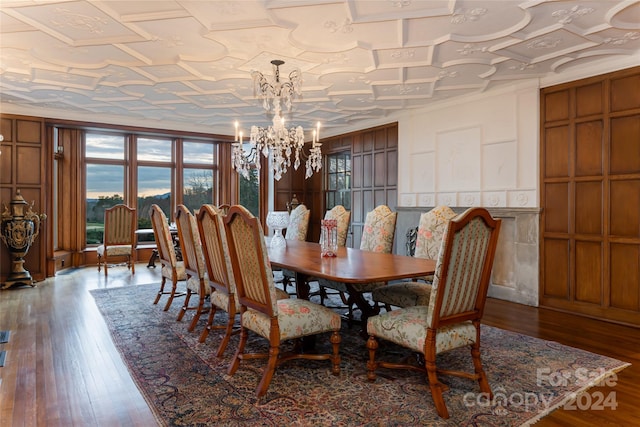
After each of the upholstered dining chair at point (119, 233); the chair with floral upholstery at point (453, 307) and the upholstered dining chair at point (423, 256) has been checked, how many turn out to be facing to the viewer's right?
0

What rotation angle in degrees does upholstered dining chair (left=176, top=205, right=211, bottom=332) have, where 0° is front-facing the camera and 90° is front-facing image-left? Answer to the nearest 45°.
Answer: approximately 225°

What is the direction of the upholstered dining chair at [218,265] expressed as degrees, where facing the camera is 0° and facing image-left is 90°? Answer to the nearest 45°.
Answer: approximately 225°

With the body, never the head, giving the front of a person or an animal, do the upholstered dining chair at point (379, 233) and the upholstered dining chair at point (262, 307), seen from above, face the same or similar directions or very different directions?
very different directions

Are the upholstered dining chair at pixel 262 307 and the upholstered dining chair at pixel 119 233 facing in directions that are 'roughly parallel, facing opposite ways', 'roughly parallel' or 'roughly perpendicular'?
roughly perpendicular

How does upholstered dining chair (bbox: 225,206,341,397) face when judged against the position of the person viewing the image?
facing away from the viewer and to the right of the viewer

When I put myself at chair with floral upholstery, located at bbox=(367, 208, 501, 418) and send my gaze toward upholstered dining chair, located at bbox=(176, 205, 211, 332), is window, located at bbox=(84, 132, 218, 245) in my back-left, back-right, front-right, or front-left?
front-right

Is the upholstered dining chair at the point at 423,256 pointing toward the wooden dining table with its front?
yes

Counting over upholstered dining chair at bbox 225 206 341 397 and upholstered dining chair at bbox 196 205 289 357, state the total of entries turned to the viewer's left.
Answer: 0

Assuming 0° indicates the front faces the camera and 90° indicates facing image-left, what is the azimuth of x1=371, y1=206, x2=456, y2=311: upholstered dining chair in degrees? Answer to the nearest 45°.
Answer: approximately 45°

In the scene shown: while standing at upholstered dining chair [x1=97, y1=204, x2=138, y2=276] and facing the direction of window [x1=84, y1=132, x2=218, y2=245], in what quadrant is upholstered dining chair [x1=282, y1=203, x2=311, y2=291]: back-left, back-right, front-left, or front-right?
back-right
